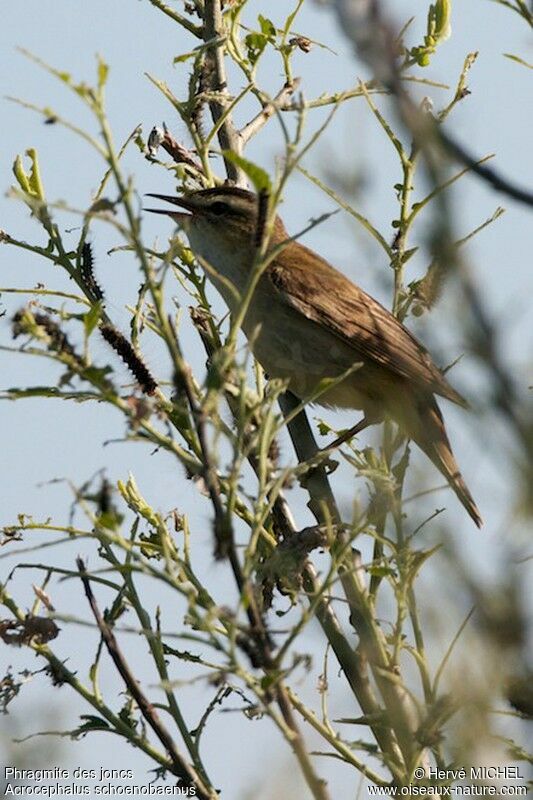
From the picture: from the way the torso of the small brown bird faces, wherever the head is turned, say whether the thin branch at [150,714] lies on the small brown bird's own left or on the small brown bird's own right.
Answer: on the small brown bird's own left

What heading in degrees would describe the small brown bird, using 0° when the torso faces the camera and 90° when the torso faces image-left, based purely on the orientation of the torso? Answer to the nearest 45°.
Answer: approximately 90°
